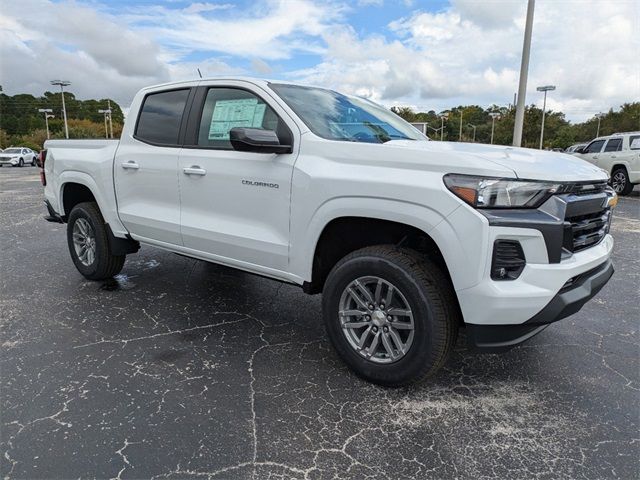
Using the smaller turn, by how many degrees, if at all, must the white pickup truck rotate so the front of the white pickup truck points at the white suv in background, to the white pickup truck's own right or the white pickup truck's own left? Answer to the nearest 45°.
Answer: approximately 90° to the white pickup truck's own left

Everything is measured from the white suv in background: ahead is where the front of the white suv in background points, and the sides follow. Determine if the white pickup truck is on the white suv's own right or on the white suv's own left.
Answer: on the white suv's own left

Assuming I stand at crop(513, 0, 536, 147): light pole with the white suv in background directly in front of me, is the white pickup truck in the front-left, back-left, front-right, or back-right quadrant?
back-right

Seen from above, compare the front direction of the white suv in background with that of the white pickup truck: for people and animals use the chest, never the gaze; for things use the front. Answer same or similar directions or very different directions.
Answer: very different directions

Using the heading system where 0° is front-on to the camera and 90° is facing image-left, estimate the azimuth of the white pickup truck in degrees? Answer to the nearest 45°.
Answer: approximately 315°

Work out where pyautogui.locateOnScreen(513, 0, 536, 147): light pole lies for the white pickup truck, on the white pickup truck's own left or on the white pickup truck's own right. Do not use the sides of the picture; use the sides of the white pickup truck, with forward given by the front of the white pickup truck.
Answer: on the white pickup truck's own left
